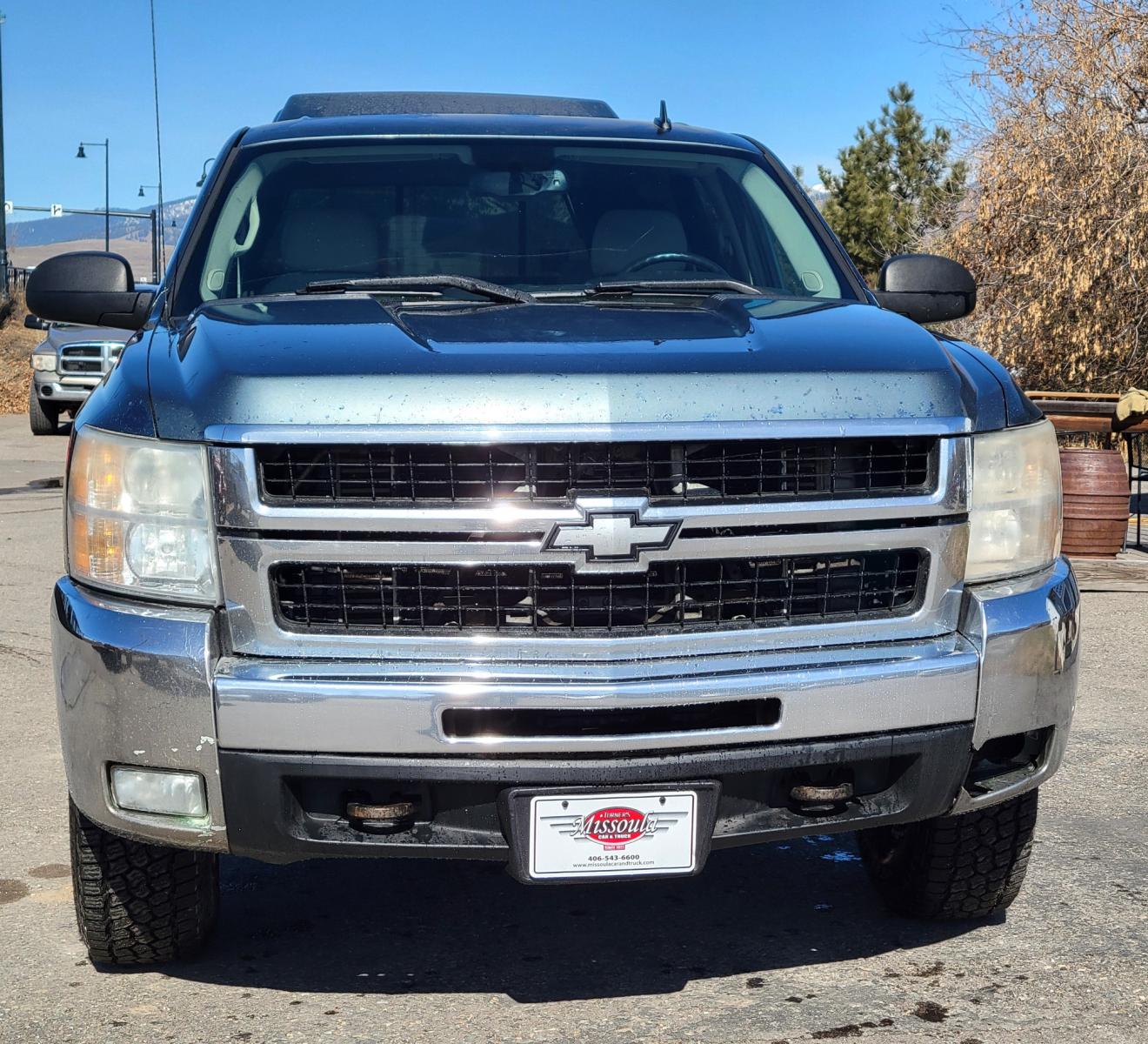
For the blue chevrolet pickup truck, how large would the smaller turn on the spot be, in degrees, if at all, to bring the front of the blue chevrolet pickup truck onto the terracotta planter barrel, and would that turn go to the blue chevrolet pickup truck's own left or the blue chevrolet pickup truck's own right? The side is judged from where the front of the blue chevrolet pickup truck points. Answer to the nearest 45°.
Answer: approximately 135° to the blue chevrolet pickup truck's own left

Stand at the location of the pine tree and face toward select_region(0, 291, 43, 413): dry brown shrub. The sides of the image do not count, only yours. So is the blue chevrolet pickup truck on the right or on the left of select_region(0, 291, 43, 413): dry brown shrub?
left

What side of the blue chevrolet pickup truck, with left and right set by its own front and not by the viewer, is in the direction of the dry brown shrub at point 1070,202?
back

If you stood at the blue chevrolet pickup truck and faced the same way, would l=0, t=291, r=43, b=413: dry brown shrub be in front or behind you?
behind

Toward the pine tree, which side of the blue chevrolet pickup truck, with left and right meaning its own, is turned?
back

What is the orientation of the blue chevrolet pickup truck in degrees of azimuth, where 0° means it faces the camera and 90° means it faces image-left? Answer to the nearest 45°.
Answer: approximately 0°
